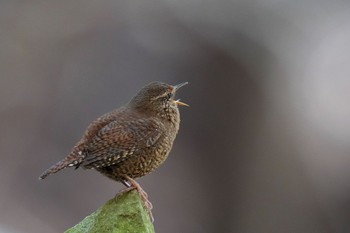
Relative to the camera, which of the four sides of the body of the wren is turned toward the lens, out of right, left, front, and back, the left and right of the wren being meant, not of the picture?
right
